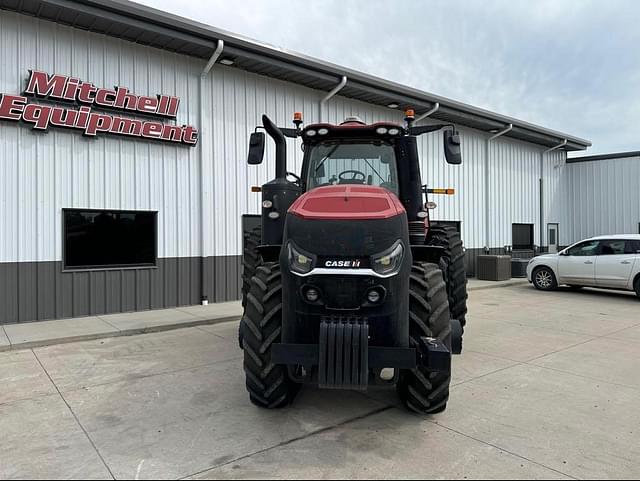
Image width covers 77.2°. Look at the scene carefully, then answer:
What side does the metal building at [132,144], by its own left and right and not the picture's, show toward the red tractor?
front

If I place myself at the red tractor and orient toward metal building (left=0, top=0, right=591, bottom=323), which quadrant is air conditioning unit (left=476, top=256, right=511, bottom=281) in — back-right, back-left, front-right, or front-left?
front-right

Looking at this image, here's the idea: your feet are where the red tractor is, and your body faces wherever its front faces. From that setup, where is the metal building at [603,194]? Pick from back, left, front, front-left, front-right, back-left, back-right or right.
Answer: back-left

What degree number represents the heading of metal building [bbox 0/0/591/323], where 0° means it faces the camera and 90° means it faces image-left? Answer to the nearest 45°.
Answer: approximately 315°

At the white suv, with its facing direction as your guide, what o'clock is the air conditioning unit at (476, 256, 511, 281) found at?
The air conditioning unit is roughly at 1 o'clock from the white suv.

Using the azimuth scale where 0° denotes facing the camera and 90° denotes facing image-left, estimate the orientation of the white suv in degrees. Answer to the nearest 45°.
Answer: approximately 90°

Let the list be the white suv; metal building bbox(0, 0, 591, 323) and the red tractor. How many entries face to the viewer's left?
1

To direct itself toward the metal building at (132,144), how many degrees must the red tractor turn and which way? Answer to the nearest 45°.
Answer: approximately 135° to its right

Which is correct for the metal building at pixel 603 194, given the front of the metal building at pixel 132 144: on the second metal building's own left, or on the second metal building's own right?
on the second metal building's own left

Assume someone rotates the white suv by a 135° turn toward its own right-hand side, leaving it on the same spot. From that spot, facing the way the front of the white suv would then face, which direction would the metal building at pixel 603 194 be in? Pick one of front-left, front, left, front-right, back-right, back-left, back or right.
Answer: front-left

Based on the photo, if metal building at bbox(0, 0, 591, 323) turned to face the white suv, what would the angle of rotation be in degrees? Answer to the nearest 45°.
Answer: approximately 45° to its left

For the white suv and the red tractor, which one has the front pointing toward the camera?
the red tractor

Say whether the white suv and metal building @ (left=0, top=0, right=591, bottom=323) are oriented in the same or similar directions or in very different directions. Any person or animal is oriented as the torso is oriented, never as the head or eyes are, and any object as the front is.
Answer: very different directions

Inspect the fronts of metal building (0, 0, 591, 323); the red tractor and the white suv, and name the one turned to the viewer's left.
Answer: the white suv

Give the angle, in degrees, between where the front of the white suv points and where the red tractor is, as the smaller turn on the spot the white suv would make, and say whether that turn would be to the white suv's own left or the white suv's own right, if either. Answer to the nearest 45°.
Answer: approximately 90° to the white suv's own left

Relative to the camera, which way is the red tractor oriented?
toward the camera
